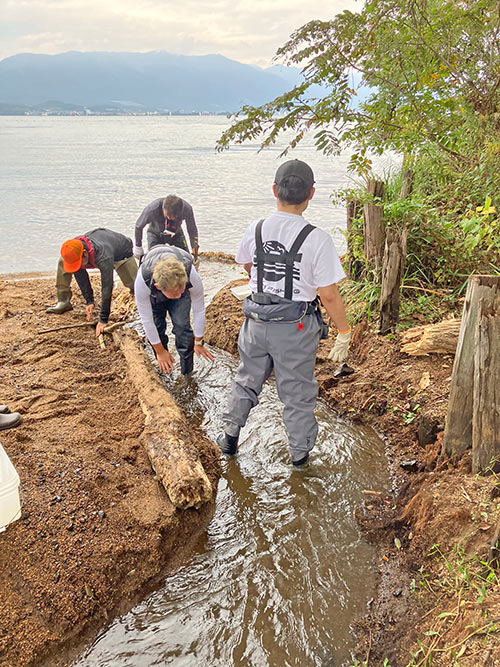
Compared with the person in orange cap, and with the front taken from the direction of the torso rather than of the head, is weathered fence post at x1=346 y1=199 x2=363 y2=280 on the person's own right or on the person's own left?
on the person's own left
